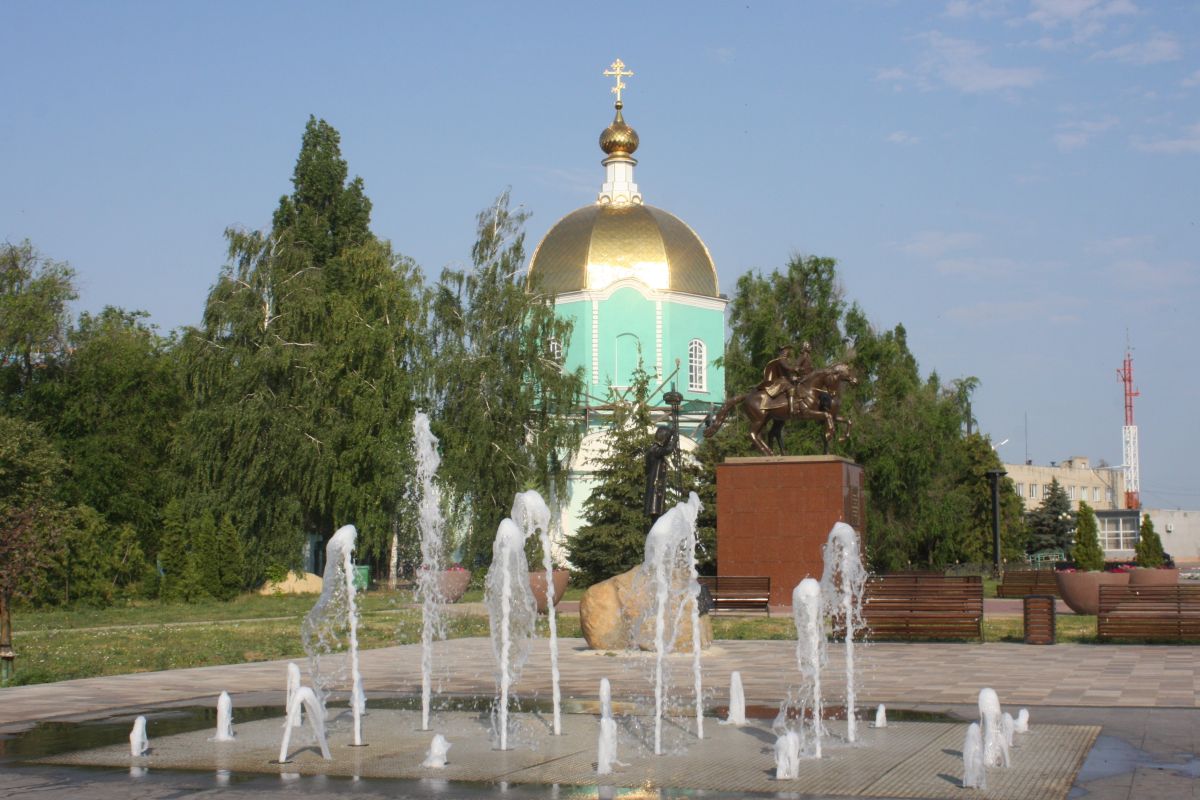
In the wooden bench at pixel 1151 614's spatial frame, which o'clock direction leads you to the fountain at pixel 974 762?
The fountain is roughly at 12 o'clock from the wooden bench.

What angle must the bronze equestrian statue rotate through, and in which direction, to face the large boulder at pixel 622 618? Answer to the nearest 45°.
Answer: approximately 90° to its right

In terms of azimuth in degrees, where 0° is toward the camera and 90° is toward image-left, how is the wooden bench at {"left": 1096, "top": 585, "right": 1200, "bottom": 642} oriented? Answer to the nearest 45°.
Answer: approximately 0°

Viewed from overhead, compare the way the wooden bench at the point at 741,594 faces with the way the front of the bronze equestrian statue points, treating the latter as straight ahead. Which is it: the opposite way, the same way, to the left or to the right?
to the right

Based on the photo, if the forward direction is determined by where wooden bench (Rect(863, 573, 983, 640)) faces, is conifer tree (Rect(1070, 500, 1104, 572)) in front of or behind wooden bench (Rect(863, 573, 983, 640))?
behind

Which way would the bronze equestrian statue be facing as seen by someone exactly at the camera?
facing to the right of the viewer

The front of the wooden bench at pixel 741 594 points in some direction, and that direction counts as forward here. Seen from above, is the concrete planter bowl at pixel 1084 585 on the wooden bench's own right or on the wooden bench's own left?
on the wooden bench's own left

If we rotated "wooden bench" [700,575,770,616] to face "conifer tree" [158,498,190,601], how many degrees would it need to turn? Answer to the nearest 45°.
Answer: approximately 135° to its right

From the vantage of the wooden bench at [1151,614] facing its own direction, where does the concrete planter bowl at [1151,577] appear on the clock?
The concrete planter bowl is roughly at 6 o'clock from the wooden bench.

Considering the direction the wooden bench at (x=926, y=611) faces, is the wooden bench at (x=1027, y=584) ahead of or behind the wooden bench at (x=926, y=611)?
behind
